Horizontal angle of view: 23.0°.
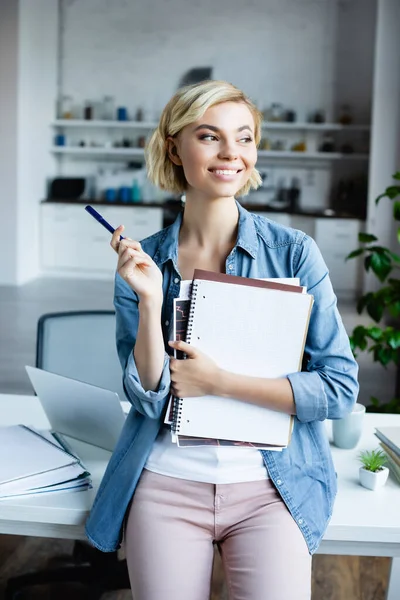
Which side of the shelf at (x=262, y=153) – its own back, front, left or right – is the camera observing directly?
front

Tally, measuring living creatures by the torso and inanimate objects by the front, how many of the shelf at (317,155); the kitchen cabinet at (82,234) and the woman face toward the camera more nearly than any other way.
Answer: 3

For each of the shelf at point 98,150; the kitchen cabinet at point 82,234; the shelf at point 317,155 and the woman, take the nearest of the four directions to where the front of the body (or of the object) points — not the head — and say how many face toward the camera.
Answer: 4

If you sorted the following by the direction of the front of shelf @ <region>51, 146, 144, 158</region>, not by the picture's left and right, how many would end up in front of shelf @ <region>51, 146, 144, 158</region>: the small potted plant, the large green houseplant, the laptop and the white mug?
4

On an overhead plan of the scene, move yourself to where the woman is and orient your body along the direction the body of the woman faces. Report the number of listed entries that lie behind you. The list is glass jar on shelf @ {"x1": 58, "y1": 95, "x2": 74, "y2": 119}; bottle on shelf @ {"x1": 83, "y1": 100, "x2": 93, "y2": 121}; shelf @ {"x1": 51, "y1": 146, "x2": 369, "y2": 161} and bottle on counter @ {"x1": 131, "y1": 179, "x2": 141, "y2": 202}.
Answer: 4

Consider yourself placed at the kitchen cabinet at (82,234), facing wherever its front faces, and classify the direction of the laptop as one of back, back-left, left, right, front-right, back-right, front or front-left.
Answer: front

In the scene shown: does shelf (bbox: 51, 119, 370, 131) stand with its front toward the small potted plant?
yes

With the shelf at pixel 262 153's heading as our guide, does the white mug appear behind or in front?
in front

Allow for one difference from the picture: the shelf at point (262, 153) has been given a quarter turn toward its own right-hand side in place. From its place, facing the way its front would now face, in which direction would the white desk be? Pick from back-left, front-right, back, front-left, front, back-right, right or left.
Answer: left

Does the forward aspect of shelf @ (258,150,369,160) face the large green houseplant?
yes

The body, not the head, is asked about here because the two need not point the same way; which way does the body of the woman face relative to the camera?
toward the camera

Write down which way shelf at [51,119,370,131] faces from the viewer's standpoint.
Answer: facing the viewer

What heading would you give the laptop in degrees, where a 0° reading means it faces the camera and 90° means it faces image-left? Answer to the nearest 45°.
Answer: approximately 225°

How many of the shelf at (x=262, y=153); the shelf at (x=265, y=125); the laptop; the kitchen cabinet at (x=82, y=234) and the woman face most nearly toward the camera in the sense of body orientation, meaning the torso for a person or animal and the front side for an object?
4

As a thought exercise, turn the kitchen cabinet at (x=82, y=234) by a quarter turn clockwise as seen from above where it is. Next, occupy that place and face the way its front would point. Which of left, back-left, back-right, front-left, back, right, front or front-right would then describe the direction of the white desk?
left
